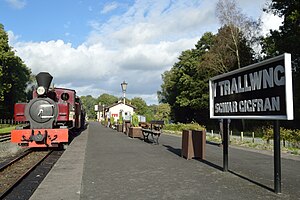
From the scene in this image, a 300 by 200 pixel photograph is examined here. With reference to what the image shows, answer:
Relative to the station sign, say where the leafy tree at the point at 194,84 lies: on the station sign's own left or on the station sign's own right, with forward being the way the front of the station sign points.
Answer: on the station sign's own right

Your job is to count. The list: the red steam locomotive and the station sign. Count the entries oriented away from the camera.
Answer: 0

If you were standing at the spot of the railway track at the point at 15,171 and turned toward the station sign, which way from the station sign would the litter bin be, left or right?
left

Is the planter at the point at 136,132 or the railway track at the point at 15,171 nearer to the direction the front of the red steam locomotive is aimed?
the railway track

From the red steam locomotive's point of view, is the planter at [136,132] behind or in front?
behind

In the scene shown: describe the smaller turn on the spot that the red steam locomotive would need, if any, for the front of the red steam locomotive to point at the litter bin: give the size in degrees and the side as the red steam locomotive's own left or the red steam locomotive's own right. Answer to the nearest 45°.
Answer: approximately 45° to the red steam locomotive's own left

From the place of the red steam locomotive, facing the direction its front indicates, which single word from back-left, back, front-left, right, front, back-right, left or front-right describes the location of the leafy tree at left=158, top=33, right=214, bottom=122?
back-left

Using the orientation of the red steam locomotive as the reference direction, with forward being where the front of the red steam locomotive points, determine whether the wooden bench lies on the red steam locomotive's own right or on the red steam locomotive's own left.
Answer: on the red steam locomotive's own left

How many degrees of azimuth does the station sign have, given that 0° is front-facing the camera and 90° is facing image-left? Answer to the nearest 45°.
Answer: approximately 45°

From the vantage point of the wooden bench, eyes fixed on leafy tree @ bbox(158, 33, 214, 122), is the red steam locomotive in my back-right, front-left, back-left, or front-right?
back-left

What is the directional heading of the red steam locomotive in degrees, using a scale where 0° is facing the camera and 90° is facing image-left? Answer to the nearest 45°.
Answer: approximately 0°
